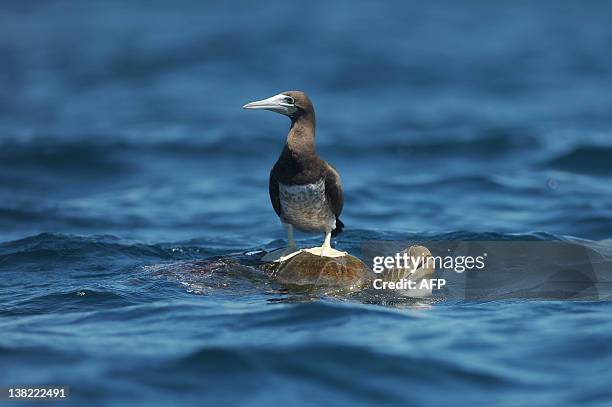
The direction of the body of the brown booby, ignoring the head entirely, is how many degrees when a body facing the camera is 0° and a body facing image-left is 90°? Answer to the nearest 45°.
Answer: approximately 45°
